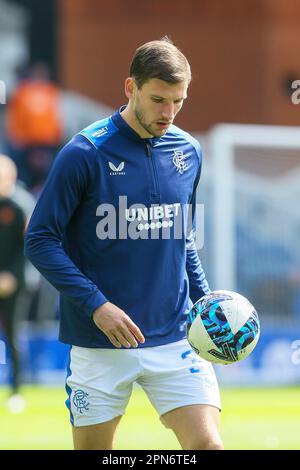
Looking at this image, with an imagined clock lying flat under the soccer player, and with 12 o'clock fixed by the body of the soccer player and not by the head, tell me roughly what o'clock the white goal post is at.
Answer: The white goal post is roughly at 8 o'clock from the soccer player.

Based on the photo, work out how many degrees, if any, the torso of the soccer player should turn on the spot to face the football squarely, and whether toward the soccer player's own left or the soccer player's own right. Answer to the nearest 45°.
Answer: approximately 45° to the soccer player's own left

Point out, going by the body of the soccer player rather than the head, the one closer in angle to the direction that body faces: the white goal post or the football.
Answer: the football

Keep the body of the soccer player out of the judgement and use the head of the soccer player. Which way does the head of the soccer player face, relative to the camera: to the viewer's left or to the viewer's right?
to the viewer's right

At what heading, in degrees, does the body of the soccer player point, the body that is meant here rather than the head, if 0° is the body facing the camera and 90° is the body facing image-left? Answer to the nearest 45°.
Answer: approximately 315°
